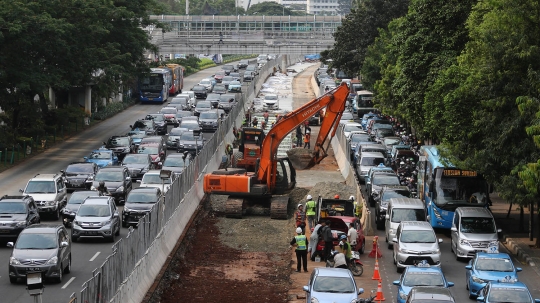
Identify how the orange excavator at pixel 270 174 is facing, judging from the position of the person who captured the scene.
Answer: facing to the right of the viewer

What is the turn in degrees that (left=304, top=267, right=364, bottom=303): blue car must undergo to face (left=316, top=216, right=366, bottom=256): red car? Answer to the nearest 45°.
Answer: approximately 180°

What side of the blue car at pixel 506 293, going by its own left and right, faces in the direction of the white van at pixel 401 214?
back

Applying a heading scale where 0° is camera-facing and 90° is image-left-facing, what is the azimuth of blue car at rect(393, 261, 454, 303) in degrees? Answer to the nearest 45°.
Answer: approximately 0°

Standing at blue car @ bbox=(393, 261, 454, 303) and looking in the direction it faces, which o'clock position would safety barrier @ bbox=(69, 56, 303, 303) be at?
The safety barrier is roughly at 5 o'clock from the blue car.

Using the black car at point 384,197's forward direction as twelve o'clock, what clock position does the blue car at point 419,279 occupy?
The blue car is roughly at 12 o'clock from the black car.

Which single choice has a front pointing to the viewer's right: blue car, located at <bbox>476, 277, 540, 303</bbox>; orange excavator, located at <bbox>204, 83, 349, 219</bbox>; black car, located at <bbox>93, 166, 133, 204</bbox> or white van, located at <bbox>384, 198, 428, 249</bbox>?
the orange excavator

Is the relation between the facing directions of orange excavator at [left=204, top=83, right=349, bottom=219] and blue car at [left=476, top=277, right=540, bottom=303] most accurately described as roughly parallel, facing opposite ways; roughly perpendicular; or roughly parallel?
roughly perpendicular

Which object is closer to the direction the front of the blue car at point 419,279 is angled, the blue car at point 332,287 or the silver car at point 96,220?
the blue car

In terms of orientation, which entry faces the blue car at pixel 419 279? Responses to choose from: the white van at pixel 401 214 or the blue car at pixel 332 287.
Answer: the white van
